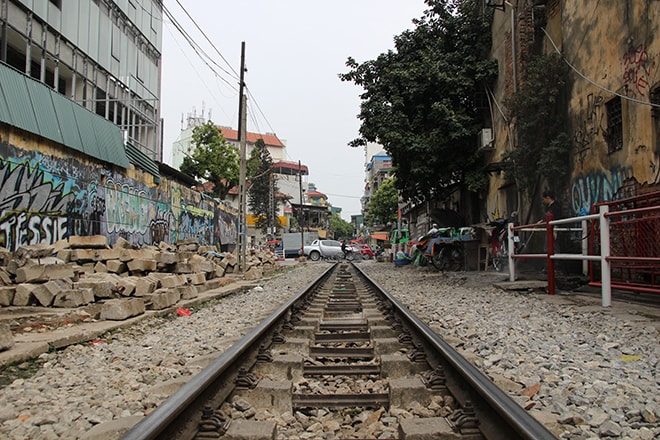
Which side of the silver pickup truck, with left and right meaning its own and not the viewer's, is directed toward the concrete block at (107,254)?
right

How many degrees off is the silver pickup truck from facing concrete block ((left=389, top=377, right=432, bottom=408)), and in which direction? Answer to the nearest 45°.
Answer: approximately 90° to its right

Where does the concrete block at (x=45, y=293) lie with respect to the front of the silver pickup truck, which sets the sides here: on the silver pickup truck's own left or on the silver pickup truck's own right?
on the silver pickup truck's own right

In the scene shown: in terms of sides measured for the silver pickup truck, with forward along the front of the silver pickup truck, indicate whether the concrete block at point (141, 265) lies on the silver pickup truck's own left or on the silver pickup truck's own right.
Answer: on the silver pickup truck's own right

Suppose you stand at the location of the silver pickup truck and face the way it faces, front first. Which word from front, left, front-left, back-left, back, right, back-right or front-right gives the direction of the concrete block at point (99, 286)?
right

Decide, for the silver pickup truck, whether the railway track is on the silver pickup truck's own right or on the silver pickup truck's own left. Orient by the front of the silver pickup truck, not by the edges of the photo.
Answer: on the silver pickup truck's own right

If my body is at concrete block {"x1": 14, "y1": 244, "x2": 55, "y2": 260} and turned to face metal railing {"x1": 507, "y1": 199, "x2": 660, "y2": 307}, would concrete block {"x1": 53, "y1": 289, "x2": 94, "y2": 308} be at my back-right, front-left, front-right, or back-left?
front-right

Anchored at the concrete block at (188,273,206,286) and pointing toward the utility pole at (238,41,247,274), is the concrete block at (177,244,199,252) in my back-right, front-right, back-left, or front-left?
front-left

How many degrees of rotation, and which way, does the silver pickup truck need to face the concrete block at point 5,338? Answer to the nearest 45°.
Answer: approximately 90° to its right

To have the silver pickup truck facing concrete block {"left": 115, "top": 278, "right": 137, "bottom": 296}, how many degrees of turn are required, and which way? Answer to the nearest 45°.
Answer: approximately 90° to its right

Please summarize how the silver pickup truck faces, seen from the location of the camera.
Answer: facing to the right of the viewer

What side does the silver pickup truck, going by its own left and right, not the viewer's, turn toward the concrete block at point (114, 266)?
right

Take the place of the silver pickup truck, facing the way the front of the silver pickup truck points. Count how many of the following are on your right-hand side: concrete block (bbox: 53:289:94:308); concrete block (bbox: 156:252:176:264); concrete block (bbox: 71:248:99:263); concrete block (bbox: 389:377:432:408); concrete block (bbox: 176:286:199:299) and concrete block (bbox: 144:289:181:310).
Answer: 6
